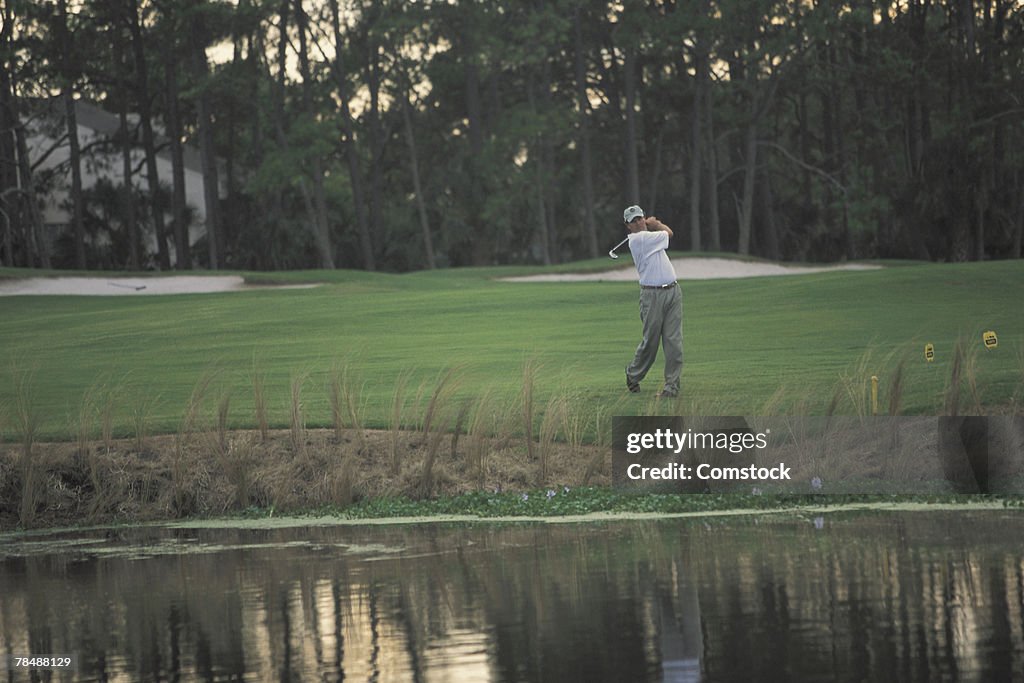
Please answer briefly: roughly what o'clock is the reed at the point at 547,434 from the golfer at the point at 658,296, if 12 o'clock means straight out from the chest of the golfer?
The reed is roughly at 1 o'clock from the golfer.

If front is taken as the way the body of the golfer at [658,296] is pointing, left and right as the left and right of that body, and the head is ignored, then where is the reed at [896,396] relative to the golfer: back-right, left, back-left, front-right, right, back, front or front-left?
front-left

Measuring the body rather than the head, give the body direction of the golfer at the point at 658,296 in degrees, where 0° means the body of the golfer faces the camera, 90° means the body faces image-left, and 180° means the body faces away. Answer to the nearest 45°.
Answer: approximately 0°

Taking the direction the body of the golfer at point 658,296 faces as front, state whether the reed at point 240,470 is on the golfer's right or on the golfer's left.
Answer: on the golfer's right

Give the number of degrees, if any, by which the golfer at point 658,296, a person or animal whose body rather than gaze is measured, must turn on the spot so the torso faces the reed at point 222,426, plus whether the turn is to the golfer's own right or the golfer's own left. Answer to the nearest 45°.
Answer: approximately 45° to the golfer's own right

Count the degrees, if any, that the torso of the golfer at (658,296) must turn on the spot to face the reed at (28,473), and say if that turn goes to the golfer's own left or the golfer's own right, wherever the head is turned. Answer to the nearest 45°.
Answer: approximately 45° to the golfer's own right

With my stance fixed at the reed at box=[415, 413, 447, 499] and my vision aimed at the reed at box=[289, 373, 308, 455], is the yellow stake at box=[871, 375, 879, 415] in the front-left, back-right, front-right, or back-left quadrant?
back-right

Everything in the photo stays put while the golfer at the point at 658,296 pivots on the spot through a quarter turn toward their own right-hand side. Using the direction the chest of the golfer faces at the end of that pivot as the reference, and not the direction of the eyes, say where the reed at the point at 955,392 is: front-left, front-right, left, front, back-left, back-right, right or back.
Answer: back-left

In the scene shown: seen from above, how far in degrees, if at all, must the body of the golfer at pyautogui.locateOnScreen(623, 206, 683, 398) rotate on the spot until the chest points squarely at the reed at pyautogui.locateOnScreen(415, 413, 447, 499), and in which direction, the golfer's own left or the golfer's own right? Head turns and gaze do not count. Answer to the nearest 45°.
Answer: approximately 45° to the golfer's own right

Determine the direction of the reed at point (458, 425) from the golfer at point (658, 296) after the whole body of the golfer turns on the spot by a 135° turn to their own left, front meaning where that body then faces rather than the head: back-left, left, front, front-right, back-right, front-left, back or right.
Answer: back
